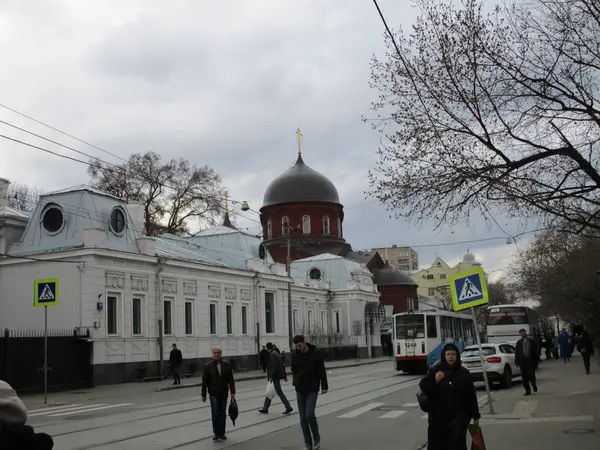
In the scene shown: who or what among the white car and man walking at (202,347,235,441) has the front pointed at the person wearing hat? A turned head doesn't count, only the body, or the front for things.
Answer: the man walking

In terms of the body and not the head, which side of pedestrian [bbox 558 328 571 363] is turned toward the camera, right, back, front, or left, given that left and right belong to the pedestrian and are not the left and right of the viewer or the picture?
front

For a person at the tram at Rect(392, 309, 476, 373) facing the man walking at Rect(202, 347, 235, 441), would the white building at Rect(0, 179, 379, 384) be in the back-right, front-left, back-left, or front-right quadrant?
front-right

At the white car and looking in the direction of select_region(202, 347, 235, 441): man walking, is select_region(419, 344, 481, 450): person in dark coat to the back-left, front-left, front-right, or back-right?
front-left

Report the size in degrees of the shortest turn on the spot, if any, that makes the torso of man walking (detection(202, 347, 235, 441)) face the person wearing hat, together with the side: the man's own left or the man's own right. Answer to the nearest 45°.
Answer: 0° — they already face them

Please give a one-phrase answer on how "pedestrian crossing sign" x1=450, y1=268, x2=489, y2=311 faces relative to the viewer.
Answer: facing the viewer

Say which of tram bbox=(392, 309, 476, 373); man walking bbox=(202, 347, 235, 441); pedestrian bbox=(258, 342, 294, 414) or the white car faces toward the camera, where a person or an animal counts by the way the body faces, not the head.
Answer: the man walking

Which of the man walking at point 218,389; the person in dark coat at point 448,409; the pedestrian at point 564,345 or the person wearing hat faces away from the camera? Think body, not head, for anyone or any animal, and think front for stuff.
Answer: the person wearing hat

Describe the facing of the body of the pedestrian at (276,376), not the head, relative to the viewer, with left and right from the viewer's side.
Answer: facing to the left of the viewer

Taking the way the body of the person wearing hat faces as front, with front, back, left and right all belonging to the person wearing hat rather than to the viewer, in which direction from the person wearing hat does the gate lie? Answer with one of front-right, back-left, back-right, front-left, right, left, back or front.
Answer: front

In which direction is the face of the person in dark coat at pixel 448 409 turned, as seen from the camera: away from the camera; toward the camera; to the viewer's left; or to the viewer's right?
toward the camera

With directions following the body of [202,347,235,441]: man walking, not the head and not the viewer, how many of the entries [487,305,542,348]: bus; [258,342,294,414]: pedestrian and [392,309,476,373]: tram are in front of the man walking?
0

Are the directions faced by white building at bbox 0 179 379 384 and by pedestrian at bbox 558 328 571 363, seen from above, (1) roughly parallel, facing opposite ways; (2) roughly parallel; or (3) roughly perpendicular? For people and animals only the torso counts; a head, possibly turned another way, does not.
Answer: roughly perpendicular

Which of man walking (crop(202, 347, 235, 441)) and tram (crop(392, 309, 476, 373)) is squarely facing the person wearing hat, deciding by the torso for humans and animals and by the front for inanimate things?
the man walking

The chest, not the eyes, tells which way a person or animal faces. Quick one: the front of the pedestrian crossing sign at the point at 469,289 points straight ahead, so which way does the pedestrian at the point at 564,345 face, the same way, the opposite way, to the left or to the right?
the same way

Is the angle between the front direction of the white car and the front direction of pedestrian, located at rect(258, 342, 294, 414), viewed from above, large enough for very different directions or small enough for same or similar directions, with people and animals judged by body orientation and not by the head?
very different directions
